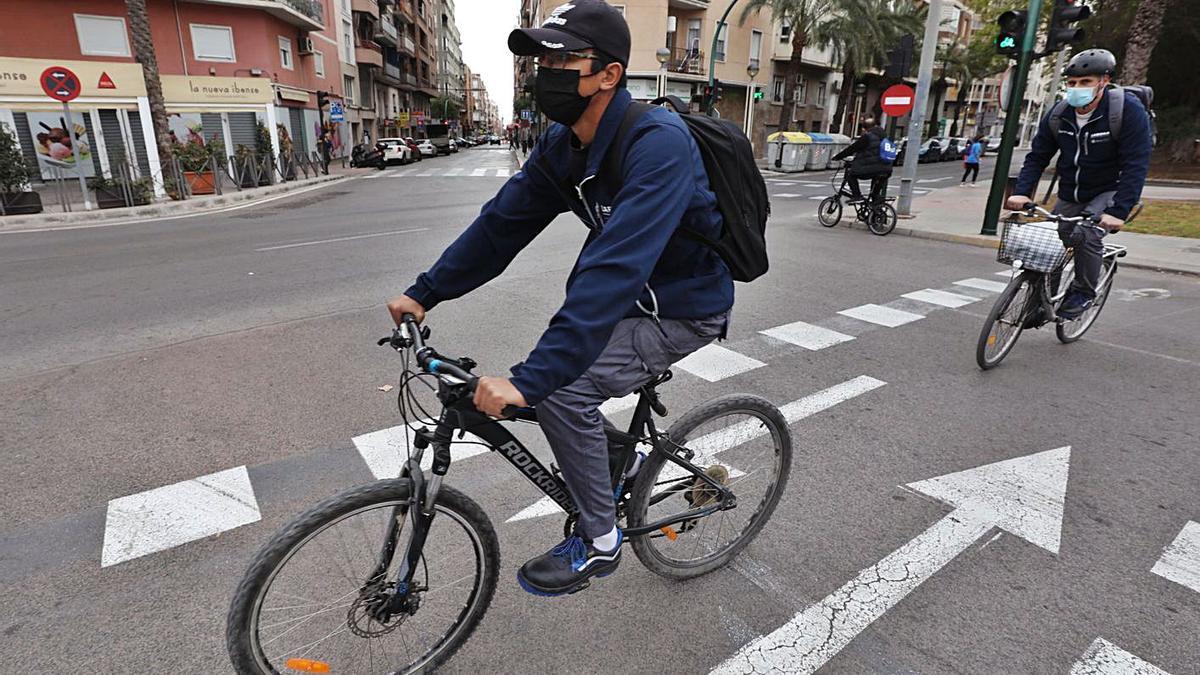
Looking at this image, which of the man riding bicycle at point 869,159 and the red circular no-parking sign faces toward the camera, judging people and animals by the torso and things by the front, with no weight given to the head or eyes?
the red circular no-parking sign

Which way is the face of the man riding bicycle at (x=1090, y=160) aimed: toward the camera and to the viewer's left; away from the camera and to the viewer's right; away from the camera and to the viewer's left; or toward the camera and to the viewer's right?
toward the camera and to the viewer's left

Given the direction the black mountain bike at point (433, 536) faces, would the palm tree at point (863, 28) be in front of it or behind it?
behind

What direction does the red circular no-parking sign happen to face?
toward the camera

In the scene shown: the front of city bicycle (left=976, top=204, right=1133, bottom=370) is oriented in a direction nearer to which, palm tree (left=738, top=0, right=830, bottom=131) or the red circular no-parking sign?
the red circular no-parking sign

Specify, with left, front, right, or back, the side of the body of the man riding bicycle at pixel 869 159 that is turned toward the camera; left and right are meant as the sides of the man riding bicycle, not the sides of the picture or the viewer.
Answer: left

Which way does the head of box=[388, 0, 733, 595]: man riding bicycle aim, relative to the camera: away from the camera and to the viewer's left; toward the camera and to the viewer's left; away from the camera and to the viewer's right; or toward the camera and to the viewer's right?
toward the camera and to the viewer's left

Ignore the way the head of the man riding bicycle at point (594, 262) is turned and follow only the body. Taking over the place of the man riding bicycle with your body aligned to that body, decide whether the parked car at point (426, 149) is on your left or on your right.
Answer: on your right

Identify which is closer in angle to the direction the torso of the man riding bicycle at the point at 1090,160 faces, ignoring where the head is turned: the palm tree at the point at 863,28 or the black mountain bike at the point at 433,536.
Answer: the black mountain bike

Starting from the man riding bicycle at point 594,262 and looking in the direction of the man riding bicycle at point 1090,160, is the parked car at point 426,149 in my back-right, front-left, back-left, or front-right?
front-left

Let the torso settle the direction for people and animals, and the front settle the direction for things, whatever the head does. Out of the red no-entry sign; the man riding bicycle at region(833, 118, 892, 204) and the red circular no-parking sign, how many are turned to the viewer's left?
1

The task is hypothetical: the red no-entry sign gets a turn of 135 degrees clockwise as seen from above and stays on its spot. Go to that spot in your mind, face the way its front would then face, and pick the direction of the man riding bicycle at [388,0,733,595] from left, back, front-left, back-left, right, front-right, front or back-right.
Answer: back-left

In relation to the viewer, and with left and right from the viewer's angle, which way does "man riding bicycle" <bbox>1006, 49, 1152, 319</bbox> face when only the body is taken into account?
facing the viewer and to the left of the viewer

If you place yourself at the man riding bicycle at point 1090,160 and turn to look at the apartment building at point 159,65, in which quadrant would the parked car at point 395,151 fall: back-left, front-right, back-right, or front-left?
front-right

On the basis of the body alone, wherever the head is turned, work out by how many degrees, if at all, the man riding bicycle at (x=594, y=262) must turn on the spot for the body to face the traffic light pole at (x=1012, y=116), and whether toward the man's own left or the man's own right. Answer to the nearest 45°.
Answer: approximately 180°

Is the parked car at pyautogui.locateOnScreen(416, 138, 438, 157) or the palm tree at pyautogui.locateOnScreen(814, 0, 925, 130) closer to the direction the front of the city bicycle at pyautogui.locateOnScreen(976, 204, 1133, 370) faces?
the parked car

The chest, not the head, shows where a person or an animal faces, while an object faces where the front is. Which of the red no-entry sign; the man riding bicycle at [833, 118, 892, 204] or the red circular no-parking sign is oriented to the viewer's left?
the man riding bicycle
